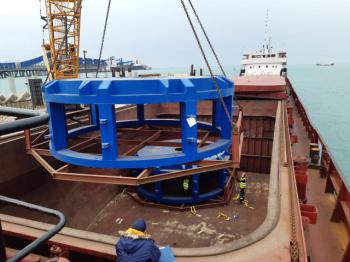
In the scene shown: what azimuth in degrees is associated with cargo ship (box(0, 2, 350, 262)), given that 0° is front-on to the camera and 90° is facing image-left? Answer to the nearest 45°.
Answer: approximately 0°
